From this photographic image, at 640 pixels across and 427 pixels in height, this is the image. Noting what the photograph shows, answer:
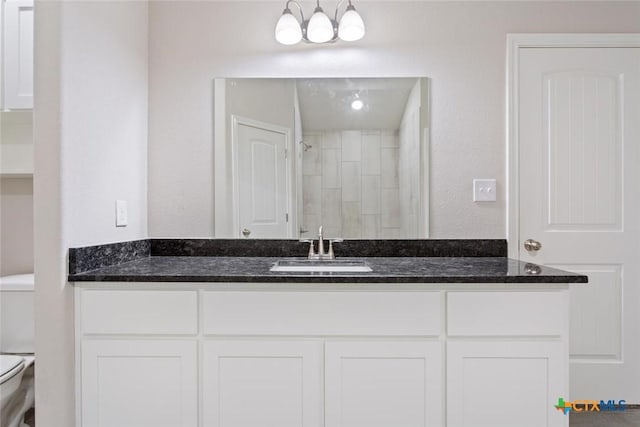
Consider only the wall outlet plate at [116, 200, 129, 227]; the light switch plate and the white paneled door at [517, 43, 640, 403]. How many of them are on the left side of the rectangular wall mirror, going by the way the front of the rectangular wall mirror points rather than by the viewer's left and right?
2

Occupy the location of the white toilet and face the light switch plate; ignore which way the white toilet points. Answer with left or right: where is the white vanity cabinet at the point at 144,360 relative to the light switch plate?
right

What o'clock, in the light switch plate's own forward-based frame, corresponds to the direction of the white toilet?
The white toilet is roughly at 2 o'clock from the light switch plate.

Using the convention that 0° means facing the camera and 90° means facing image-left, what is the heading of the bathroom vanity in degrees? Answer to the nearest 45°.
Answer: approximately 0°

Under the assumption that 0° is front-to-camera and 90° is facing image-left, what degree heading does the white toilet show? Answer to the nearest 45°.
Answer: approximately 45°

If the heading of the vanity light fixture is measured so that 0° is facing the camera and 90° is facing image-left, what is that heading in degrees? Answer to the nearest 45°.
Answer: approximately 0°
